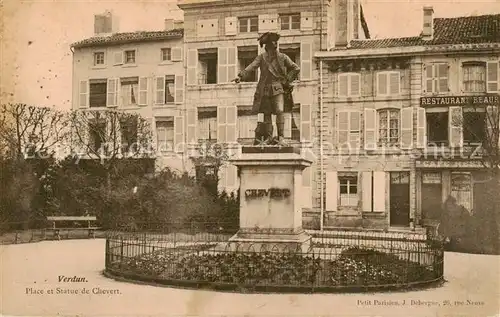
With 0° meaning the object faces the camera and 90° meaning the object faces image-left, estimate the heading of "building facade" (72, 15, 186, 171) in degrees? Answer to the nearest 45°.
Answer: approximately 0°

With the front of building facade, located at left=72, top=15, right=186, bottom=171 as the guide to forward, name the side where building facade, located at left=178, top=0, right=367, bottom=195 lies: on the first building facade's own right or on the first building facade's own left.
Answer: on the first building facade's own left

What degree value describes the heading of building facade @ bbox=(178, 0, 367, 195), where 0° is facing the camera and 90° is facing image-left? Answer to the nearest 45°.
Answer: approximately 0°

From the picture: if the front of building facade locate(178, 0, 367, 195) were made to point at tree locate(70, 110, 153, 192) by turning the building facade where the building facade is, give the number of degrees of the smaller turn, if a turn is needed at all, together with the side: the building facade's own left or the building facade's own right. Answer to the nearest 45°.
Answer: approximately 45° to the building facade's own right

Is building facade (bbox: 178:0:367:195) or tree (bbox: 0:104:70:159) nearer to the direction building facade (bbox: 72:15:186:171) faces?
the tree

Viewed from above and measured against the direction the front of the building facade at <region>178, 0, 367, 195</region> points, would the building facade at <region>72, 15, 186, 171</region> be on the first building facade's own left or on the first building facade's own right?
on the first building facade's own right

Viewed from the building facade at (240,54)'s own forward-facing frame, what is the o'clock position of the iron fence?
The iron fence is roughly at 12 o'clock from the building facade.
